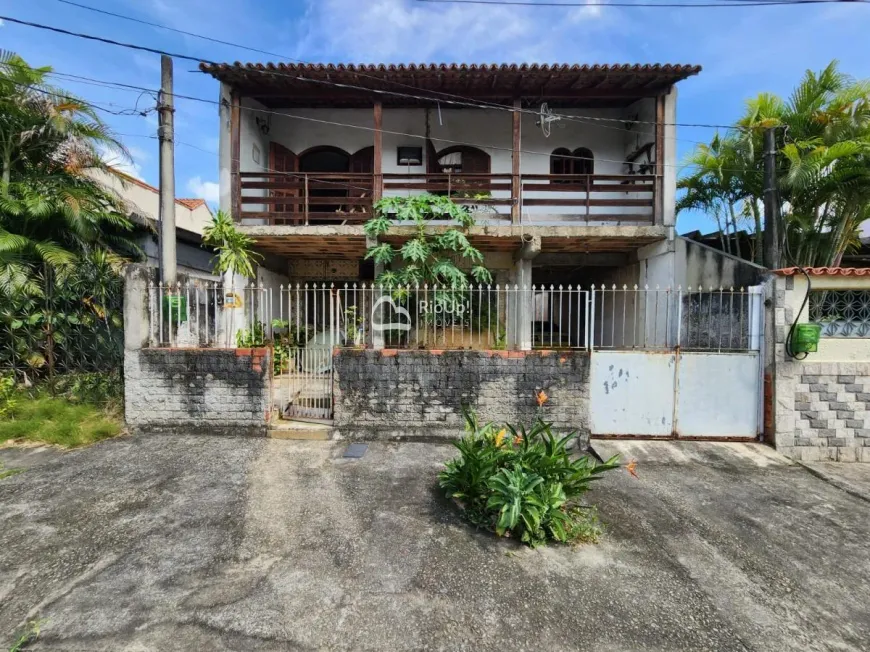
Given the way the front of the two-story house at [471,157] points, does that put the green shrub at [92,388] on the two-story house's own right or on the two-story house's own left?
on the two-story house's own right

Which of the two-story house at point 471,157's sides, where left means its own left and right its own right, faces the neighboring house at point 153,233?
right

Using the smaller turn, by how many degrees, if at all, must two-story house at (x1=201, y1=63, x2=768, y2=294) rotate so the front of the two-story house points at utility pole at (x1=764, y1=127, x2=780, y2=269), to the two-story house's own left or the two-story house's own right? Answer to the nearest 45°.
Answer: approximately 45° to the two-story house's own left

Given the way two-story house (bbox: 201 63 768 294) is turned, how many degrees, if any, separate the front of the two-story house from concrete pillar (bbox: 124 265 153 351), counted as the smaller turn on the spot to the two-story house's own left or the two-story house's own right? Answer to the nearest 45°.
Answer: approximately 45° to the two-story house's own right

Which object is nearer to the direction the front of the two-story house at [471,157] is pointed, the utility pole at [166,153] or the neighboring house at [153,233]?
the utility pole

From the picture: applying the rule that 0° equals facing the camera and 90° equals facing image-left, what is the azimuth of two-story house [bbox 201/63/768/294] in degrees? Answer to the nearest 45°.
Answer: approximately 0°

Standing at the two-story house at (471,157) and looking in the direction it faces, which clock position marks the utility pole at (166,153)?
The utility pole is roughly at 2 o'clock from the two-story house.

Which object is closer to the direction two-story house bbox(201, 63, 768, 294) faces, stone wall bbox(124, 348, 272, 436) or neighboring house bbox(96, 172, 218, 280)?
the stone wall

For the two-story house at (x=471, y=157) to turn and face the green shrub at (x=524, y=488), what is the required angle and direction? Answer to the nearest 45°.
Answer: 0° — it already faces it
